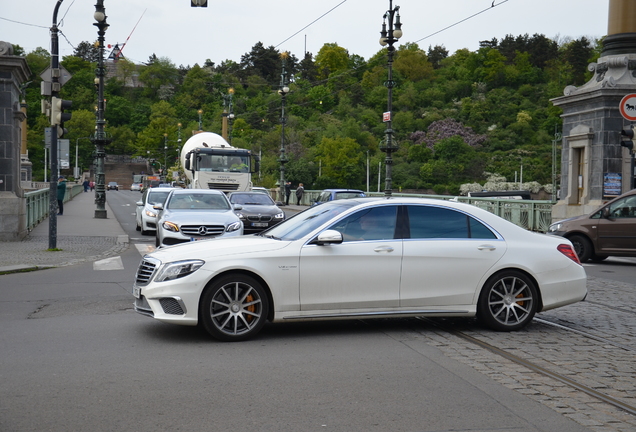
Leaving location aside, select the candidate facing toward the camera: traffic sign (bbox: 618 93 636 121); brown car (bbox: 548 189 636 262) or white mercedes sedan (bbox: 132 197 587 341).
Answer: the traffic sign

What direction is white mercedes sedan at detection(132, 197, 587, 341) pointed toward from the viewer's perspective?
to the viewer's left

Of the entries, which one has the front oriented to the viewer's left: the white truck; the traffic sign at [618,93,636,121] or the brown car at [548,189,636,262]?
the brown car

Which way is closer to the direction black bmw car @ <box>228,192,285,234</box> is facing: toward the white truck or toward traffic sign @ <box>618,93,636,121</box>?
the traffic sign

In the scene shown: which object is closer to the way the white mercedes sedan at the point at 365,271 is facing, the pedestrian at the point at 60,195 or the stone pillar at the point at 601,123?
the pedestrian

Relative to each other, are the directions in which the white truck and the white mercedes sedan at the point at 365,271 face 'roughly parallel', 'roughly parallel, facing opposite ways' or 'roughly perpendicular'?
roughly perpendicular

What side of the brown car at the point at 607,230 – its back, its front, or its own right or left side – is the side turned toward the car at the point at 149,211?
front

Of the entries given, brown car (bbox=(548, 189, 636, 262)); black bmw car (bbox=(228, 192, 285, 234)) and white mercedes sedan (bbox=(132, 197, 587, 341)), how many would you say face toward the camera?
1

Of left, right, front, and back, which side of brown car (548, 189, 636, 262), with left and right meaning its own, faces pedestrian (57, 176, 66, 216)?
front

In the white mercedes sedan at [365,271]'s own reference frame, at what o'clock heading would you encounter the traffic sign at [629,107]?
The traffic sign is roughly at 4 o'clock from the white mercedes sedan.

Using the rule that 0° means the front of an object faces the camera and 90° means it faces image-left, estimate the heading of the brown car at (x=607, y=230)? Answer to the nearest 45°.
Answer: approximately 90°

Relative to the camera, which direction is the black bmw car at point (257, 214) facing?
toward the camera

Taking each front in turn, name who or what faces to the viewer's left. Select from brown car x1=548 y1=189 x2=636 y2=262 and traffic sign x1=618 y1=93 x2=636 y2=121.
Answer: the brown car

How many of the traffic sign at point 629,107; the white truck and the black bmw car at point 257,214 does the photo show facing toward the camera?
3

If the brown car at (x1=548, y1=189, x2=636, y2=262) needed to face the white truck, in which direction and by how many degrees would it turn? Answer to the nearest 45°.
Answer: approximately 45° to its right

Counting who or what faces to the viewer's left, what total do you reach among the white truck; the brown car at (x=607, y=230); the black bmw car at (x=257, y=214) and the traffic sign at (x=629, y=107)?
1
